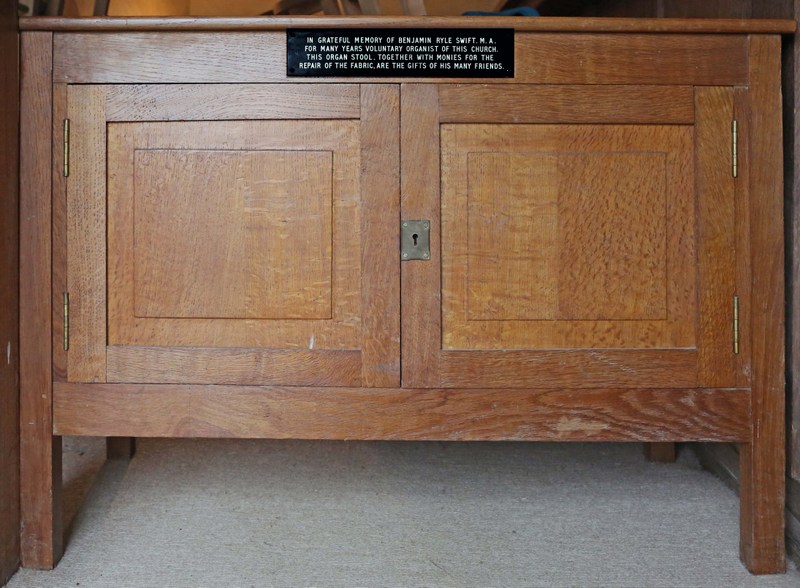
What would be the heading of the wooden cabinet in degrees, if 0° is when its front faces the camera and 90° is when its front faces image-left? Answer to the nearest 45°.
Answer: approximately 0°
